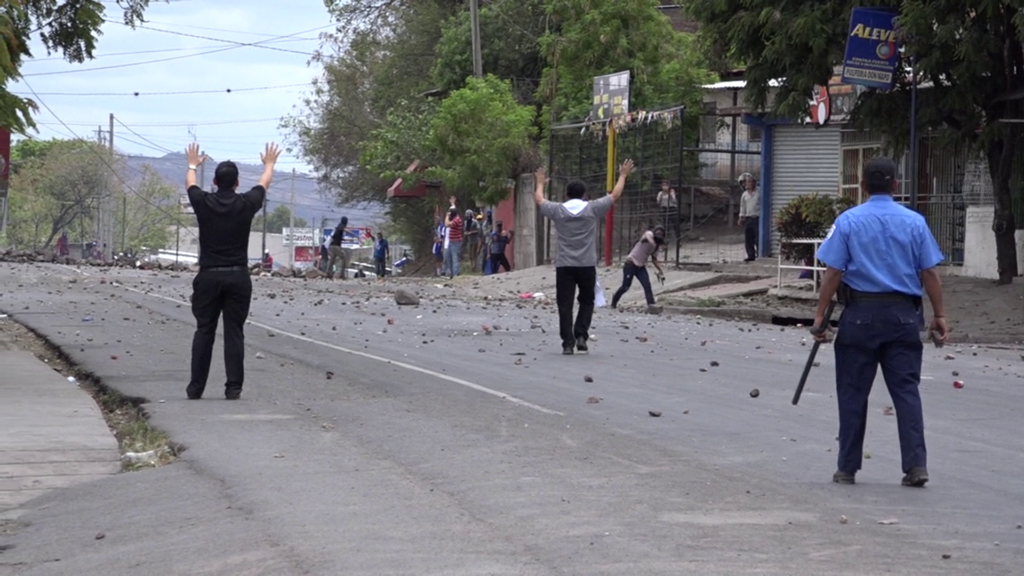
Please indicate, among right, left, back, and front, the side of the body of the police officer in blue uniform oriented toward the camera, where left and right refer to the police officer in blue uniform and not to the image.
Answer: back

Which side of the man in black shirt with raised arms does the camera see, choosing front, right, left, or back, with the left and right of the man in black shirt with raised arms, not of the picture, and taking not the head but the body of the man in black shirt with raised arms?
back

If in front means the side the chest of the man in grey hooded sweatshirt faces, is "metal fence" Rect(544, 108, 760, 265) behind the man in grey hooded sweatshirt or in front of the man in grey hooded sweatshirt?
in front

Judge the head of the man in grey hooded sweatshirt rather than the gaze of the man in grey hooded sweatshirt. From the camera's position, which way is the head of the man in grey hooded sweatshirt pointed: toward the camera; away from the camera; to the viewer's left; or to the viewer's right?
away from the camera

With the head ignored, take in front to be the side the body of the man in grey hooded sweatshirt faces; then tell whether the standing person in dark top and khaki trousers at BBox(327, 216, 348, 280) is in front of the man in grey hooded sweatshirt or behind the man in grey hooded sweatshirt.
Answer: in front

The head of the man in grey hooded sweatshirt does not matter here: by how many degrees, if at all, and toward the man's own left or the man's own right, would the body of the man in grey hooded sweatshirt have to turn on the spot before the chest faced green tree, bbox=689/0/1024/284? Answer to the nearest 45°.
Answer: approximately 45° to the man's own right

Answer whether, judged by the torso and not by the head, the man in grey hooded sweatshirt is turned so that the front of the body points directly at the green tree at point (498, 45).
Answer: yes

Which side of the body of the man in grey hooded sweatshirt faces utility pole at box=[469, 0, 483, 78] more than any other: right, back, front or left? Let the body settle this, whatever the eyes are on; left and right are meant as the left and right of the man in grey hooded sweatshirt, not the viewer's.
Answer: front

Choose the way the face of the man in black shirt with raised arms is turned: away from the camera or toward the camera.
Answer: away from the camera

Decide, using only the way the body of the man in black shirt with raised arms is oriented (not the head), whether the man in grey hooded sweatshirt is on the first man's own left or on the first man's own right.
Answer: on the first man's own right

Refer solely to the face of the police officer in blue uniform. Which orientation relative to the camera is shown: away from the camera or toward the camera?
away from the camera

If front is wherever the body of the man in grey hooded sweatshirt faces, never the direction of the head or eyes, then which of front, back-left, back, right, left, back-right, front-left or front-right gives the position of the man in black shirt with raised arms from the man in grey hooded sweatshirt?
back-left

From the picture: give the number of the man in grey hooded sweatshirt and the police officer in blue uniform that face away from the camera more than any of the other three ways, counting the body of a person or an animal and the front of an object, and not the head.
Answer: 2

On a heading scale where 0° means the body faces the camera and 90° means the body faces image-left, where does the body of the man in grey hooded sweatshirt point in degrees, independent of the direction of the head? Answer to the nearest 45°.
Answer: approximately 180°

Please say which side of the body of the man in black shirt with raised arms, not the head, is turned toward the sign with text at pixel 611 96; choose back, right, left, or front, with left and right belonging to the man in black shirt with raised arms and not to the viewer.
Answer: front
